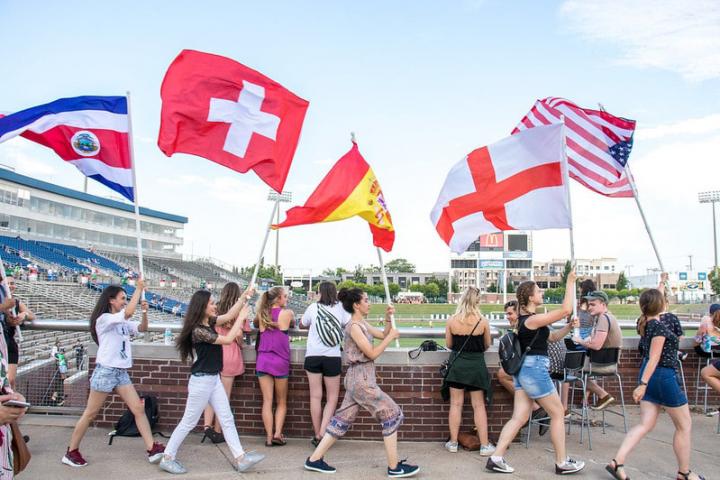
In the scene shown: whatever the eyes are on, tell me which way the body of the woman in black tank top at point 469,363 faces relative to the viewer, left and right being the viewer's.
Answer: facing away from the viewer

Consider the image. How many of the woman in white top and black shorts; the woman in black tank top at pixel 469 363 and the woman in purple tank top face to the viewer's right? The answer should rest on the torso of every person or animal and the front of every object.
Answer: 0

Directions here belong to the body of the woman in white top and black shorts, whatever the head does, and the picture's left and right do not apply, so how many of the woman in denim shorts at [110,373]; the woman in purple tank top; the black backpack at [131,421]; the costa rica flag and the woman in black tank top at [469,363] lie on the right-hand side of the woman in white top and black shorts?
1

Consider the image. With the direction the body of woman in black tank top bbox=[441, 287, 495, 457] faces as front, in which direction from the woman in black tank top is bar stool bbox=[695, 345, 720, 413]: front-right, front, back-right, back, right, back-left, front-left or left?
front-right

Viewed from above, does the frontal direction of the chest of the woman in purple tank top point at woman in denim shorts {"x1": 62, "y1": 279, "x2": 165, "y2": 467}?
no

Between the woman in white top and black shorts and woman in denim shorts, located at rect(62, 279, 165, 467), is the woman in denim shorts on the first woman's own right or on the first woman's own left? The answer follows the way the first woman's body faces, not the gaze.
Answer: on the first woman's own left

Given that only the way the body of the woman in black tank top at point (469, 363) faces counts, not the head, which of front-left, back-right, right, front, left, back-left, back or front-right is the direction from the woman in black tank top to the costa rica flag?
left

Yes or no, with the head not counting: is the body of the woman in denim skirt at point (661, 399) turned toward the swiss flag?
no
